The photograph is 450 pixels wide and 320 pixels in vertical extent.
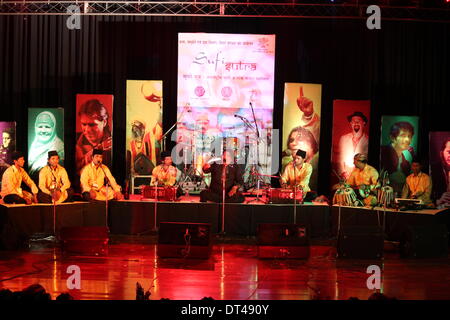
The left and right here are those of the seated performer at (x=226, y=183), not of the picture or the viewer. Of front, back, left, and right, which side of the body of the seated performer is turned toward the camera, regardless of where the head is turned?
front

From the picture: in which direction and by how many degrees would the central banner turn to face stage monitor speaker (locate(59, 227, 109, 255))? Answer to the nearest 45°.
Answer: approximately 45° to its right

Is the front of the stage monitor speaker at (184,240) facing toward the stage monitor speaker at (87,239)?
no

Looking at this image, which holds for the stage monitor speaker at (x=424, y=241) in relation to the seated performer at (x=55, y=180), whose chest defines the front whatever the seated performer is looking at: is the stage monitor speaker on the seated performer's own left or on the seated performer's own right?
on the seated performer's own left

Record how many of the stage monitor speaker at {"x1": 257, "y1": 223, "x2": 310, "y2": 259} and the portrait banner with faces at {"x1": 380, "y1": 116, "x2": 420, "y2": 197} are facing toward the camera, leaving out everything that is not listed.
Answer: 1

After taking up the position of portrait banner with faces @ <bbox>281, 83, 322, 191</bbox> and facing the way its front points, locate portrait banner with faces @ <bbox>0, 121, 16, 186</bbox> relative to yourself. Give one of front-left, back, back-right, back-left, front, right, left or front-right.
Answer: right

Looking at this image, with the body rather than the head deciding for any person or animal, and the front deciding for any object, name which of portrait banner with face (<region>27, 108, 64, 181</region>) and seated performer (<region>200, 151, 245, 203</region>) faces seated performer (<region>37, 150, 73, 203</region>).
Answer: the portrait banner with face

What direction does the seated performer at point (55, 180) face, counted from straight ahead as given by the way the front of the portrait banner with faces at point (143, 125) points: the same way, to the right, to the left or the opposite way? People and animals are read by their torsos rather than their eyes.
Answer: the same way

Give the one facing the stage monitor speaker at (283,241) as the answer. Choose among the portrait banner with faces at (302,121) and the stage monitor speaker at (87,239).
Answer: the portrait banner with faces

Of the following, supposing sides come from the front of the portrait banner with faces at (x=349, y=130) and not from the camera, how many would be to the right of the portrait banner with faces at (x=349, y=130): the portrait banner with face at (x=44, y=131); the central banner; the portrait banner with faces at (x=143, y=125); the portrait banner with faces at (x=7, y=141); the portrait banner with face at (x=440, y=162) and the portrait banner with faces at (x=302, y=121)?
5

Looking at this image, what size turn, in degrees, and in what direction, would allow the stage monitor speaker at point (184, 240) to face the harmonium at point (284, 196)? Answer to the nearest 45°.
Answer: approximately 45° to its right

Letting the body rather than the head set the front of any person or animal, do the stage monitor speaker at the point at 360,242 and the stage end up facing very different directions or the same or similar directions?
very different directions

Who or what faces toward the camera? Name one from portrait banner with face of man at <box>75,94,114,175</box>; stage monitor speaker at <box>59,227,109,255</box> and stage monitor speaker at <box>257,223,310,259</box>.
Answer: the portrait banner with face of man

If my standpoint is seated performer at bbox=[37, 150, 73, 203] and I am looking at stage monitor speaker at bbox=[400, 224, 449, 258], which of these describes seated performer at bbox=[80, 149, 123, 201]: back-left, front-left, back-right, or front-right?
front-left

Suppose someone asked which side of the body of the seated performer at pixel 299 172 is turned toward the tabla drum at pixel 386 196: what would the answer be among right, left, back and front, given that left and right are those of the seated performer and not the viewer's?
left

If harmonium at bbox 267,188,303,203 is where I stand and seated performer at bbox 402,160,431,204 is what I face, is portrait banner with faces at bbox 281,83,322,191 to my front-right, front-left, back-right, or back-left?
front-left

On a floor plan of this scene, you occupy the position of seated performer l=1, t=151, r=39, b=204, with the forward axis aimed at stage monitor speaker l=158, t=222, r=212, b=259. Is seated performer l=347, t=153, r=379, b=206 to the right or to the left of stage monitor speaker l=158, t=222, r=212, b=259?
left

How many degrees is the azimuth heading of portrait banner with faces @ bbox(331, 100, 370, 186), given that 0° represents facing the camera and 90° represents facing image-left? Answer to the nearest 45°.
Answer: approximately 0°

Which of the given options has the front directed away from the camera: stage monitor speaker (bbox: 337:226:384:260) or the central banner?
the stage monitor speaker

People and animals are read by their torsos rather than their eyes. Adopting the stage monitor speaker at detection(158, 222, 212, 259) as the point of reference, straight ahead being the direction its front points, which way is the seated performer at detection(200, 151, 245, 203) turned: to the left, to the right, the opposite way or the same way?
the opposite way
